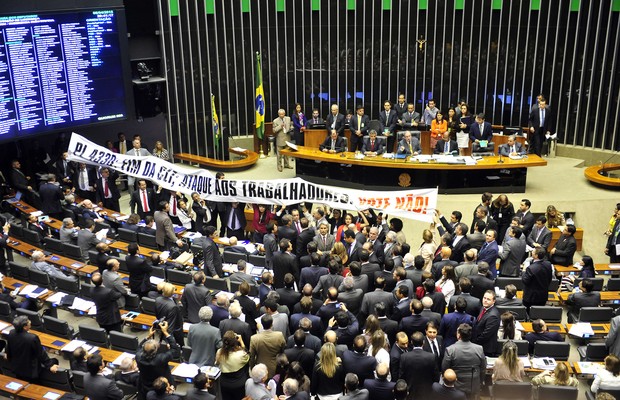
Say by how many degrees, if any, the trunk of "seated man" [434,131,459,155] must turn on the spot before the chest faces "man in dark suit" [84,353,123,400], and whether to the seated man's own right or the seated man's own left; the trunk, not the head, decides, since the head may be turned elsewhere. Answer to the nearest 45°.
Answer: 0° — they already face them

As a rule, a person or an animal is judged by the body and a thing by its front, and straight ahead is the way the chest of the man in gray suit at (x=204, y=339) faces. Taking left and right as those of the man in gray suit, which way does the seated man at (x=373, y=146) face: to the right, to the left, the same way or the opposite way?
the opposite way

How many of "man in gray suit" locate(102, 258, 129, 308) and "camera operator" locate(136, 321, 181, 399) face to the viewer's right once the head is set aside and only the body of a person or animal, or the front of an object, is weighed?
1

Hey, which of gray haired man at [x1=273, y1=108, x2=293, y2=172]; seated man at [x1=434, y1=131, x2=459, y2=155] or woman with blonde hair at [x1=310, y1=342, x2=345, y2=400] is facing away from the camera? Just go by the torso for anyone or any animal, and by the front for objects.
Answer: the woman with blonde hair

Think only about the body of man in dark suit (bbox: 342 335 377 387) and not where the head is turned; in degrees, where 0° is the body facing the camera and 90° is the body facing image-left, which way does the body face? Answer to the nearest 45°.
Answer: approximately 180°

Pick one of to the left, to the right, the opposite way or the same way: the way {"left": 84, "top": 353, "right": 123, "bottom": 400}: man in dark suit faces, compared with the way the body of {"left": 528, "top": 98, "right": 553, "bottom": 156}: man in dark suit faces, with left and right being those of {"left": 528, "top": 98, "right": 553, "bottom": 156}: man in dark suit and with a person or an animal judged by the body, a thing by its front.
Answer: the opposite way

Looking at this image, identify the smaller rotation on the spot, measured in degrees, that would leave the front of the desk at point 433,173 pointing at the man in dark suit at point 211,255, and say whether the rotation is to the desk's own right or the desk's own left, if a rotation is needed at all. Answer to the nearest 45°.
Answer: approximately 45° to the desk's own right

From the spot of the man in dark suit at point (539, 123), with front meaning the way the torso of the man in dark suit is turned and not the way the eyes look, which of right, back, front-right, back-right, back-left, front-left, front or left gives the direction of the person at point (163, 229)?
front-right

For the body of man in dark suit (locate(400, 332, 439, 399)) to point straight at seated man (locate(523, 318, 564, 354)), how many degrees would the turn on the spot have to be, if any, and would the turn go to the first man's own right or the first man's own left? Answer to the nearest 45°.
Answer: approximately 45° to the first man's own right

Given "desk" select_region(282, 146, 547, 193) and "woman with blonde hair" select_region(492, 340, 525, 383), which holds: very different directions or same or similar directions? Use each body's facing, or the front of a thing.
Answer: very different directions

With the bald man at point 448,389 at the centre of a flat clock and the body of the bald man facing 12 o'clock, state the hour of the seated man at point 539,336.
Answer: The seated man is roughly at 1 o'clock from the bald man.

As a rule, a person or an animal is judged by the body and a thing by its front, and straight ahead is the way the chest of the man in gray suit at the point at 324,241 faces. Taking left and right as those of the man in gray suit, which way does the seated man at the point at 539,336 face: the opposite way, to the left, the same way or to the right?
the opposite way

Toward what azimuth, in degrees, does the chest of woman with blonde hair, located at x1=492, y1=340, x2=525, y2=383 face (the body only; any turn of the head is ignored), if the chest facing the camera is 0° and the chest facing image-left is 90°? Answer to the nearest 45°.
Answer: approximately 180°

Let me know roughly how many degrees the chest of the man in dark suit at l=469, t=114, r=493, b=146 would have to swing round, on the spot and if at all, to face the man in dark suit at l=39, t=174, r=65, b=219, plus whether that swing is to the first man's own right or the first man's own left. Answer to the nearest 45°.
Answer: approximately 45° to the first man's own right
